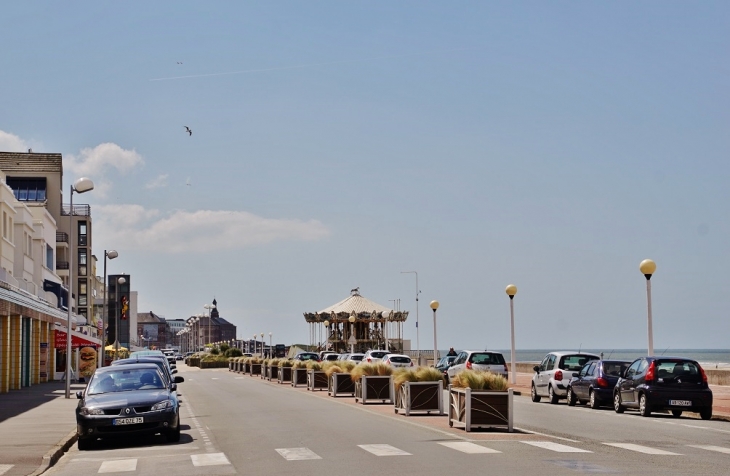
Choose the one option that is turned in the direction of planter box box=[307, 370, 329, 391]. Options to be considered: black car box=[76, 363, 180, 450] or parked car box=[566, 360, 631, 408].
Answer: the parked car

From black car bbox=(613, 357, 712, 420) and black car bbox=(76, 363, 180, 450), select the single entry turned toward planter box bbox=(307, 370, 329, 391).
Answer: black car bbox=(613, 357, 712, 420)

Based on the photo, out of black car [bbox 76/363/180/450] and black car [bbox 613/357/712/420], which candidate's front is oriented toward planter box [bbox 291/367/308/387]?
black car [bbox 613/357/712/420]

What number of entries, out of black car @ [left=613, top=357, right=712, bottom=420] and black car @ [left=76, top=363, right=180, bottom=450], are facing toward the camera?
1

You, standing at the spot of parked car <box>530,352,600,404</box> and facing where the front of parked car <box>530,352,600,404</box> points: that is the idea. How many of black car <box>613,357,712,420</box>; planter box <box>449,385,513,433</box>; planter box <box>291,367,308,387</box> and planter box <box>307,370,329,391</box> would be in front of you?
2

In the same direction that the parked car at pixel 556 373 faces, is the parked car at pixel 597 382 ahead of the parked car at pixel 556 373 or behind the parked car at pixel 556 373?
behind

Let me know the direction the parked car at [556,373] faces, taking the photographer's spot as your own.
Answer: facing away from the viewer and to the left of the viewer

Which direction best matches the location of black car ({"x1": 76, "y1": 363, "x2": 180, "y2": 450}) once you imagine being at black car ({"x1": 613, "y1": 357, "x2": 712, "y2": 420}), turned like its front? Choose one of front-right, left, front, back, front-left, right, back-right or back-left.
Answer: left

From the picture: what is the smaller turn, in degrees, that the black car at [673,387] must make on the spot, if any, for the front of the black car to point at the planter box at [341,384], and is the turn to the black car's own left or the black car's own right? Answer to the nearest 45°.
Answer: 0° — it already faces it

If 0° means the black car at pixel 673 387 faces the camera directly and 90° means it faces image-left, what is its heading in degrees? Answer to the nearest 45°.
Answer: approximately 135°

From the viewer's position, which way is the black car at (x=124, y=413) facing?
facing the viewer

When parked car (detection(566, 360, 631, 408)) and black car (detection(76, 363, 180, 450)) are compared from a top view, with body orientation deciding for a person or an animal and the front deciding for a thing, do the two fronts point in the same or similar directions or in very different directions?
very different directions

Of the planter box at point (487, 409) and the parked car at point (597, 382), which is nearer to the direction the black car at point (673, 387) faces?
the parked car
